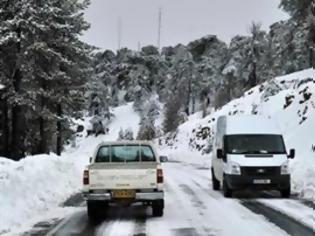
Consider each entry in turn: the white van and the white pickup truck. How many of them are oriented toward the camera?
1

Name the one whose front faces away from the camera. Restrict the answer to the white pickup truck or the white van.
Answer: the white pickup truck

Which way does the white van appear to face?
toward the camera

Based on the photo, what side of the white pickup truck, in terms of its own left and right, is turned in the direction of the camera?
back

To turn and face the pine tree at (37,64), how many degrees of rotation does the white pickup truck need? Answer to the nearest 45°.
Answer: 0° — it already faces it

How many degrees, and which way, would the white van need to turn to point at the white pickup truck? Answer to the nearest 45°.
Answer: approximately 45° to its right

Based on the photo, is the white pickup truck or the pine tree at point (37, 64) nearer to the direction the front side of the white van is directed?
the white pickup truck

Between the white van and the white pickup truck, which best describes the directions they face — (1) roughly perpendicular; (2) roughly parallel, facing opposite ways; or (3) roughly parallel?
roughly parallel, facing opposite ways

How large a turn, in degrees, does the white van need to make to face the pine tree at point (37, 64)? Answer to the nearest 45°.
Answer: approximately 135° to its right
